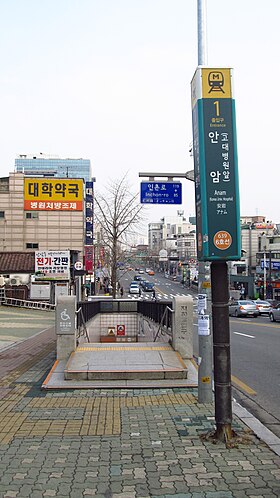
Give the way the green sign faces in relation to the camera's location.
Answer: facing the viewer

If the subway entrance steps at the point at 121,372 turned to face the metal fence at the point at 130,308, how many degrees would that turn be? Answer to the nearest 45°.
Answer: approximately 180°

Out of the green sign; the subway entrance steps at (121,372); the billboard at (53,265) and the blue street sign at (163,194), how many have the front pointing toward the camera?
4

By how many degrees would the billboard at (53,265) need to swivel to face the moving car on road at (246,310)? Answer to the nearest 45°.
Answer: approximately 45° to its left

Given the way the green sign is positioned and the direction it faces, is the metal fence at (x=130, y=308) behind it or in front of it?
behind

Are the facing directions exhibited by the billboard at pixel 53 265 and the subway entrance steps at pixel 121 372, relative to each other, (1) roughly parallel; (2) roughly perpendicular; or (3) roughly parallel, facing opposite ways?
roughly parallel

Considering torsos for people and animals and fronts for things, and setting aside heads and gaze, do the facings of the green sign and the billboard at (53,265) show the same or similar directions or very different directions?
same or similar directions

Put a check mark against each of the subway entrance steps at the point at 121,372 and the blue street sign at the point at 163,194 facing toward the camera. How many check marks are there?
2

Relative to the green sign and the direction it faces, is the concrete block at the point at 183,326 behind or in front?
behind

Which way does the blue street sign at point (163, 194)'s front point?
toward the camera
